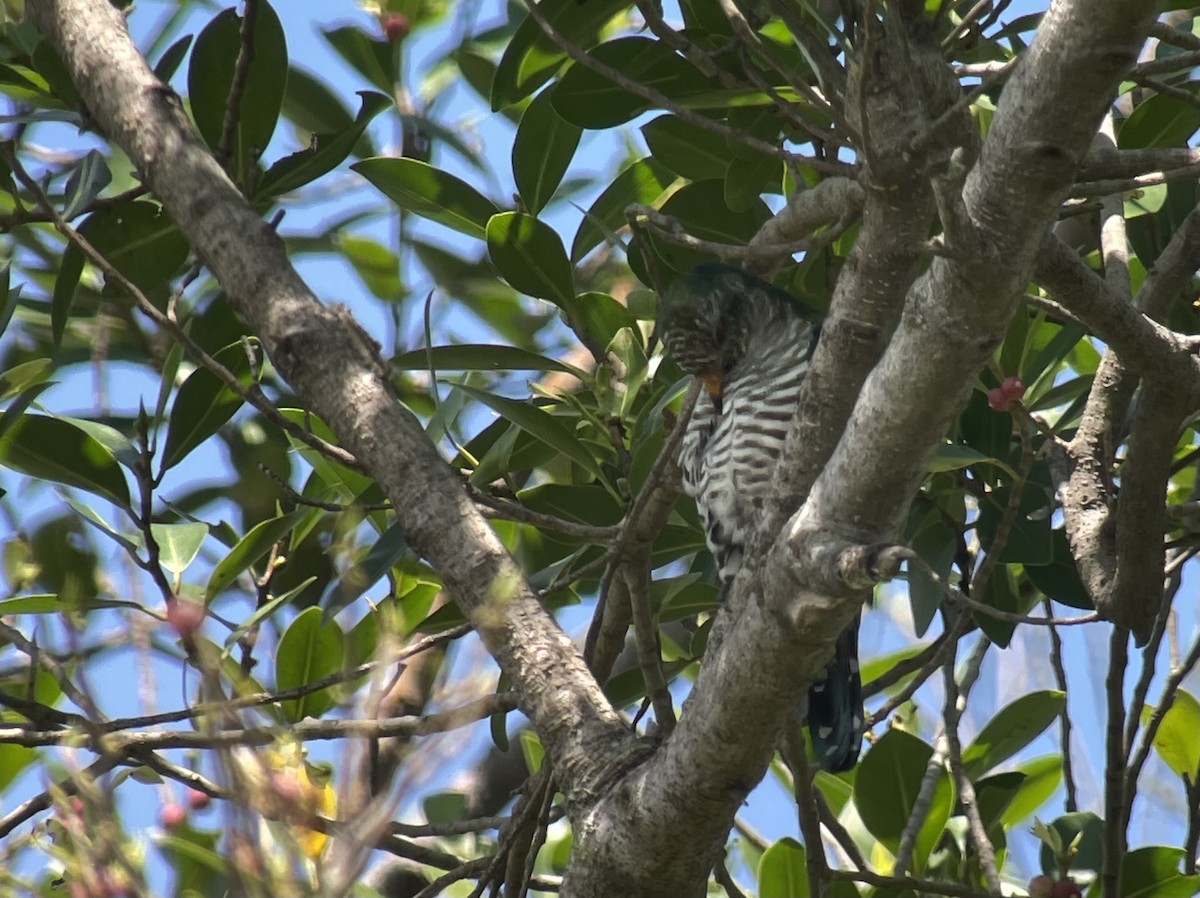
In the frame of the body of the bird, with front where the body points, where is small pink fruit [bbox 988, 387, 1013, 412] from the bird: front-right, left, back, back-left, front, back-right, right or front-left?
left

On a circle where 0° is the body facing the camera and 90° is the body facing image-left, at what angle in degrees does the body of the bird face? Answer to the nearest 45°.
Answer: approximately 45°
